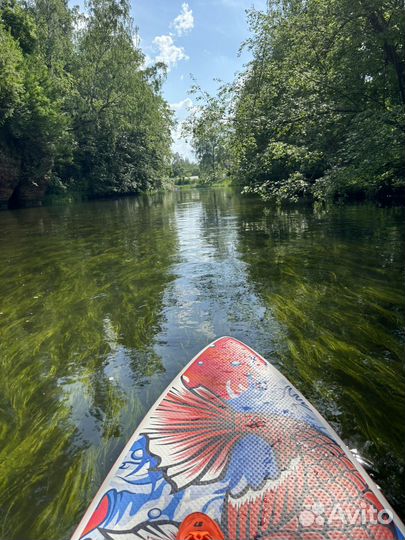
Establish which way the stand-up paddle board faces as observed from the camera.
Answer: facing away from the viewer

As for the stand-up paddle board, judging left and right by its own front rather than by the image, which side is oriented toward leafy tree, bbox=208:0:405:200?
front
